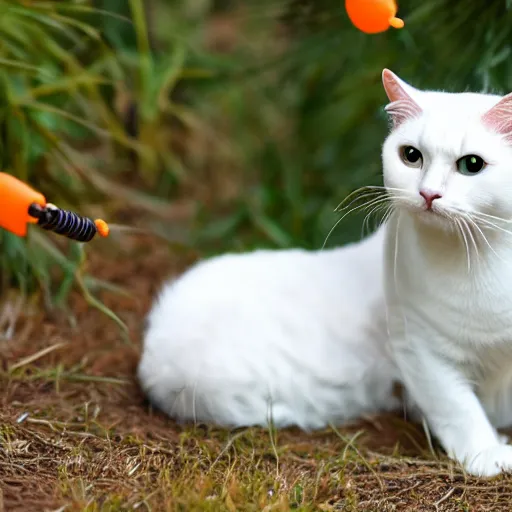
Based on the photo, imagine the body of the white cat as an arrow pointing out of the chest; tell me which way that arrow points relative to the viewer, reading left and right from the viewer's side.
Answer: facing the viewer and to the right of the viewer
